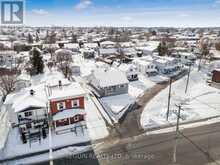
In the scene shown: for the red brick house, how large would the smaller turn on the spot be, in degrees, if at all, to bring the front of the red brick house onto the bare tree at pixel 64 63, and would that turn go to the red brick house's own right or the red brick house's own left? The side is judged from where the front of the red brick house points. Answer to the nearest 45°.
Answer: approximately 180°

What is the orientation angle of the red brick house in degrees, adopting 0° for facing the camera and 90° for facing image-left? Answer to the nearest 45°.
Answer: approximately 0°

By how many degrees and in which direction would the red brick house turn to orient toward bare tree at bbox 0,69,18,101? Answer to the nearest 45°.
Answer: approximately 135° to its right

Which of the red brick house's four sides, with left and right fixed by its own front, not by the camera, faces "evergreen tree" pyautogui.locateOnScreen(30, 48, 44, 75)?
back

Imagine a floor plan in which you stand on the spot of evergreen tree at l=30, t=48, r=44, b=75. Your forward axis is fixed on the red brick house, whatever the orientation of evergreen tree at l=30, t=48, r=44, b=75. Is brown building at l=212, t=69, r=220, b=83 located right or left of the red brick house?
left
